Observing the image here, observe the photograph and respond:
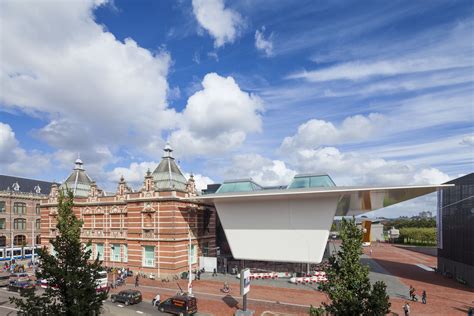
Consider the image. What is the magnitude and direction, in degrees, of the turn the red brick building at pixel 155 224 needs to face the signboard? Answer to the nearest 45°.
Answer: approximately 45° to its left

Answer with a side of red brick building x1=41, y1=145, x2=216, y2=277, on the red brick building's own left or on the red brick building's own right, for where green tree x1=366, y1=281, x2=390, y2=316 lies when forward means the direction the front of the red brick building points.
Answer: on the red brick building's own left

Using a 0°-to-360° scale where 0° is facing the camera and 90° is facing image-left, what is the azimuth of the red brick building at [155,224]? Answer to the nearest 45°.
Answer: approximately 45°

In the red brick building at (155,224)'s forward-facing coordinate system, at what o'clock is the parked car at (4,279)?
The parked car is roughly at 2 o'clock from the red brick building.

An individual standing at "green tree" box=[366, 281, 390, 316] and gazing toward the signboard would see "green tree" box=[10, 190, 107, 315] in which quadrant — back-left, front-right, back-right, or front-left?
front-left

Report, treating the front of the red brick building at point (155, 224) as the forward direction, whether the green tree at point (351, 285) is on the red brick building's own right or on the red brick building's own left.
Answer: on the red brick building's own left
